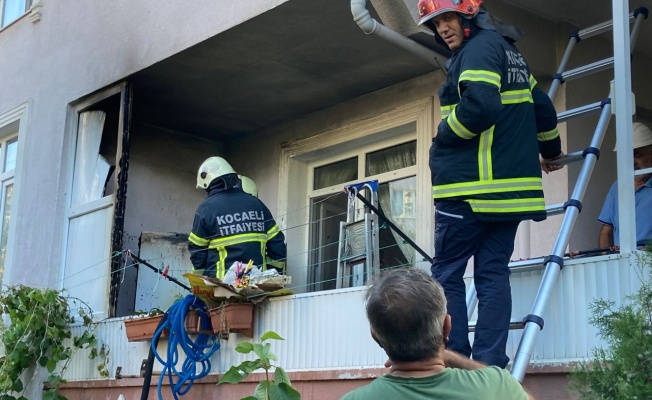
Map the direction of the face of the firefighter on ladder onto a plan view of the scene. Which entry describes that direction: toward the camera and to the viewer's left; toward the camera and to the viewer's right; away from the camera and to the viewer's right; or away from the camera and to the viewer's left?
toward the camera and to the viewer's left

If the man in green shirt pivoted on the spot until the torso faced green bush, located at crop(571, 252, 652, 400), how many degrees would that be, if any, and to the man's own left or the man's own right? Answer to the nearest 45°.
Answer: approximately 45° to the man's own right

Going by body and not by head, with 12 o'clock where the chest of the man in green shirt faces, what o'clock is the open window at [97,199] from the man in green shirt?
The open window is roughly at 11 o'clock from the man in green shirt.

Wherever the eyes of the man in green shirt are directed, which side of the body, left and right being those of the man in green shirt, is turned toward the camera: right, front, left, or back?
back

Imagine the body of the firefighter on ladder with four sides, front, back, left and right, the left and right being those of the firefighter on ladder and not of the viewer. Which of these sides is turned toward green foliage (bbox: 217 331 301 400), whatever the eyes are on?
front

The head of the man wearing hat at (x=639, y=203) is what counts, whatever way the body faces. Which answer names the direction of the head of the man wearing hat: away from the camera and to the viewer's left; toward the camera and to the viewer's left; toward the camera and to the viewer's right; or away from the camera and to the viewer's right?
toward the camera and to the viewer's left

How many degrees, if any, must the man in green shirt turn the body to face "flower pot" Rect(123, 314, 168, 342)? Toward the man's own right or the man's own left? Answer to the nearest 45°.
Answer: approximately 45° to the man's own left

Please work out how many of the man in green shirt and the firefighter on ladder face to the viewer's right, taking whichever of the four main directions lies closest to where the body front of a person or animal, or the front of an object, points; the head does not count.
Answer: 0

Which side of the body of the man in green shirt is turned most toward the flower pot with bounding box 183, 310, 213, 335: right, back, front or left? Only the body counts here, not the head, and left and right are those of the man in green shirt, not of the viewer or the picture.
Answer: front

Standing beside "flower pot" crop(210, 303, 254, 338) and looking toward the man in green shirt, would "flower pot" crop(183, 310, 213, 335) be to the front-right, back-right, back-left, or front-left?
back-right

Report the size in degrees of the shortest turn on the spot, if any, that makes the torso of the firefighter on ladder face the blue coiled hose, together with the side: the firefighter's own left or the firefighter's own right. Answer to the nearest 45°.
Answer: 0° — they already face it
